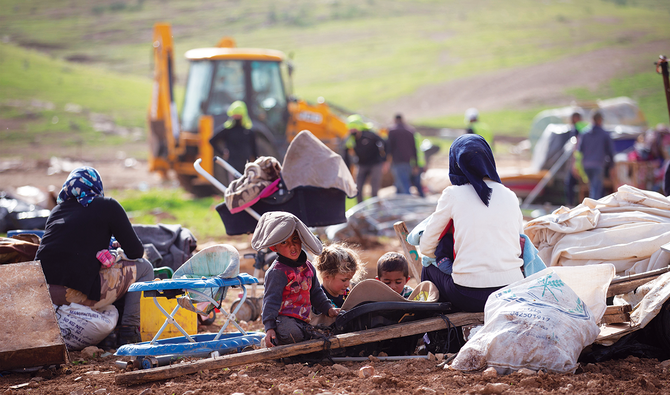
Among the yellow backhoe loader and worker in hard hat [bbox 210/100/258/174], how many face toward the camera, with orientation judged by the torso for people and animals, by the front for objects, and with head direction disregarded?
1

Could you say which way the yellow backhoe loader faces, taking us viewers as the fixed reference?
facing away from the viewer and to the right of the viewer

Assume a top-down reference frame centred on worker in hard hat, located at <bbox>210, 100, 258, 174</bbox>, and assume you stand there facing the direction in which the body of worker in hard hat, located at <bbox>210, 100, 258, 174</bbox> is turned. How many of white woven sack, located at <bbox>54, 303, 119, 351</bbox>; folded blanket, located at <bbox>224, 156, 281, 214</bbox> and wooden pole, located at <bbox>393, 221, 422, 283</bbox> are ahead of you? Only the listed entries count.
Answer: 3

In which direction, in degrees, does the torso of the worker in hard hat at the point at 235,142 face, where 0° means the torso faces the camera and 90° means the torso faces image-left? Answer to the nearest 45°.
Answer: approximately 0°

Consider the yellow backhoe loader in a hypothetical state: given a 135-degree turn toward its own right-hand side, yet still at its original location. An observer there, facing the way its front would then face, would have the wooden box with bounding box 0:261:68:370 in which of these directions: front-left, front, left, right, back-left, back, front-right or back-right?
front

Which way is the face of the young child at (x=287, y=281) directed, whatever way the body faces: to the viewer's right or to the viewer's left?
to the viewer's right

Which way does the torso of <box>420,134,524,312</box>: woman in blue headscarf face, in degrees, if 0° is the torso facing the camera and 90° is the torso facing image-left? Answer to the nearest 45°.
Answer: approximately 135°
